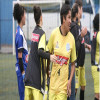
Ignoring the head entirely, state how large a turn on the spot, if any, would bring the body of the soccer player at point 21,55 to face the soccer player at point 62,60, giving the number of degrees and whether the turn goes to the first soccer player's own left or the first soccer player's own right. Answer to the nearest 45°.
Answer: approximately 45° to the first soccer player's own right

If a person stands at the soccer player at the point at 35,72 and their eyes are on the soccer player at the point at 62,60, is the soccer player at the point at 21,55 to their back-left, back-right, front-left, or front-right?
back-left
